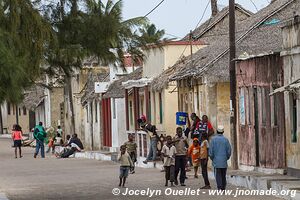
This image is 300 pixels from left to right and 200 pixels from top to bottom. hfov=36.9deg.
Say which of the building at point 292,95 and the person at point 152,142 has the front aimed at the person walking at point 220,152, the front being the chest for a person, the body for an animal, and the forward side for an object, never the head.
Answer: the building

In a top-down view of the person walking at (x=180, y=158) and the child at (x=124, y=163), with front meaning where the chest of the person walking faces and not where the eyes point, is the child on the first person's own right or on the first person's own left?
on the first person's own right

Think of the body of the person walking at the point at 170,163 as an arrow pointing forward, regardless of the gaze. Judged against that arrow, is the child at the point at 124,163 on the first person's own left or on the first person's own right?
on the first person's own right

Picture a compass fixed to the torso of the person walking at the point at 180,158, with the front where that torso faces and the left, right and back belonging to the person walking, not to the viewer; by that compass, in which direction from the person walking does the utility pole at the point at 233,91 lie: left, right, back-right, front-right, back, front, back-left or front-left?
back-left

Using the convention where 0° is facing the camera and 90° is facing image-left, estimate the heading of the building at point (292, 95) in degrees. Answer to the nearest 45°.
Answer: approximately 45°

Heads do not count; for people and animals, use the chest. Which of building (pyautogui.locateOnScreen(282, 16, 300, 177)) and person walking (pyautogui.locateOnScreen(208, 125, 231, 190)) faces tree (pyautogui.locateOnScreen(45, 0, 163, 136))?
the person walking

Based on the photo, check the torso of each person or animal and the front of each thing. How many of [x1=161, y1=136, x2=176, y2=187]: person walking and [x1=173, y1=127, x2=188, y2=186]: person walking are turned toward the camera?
2
